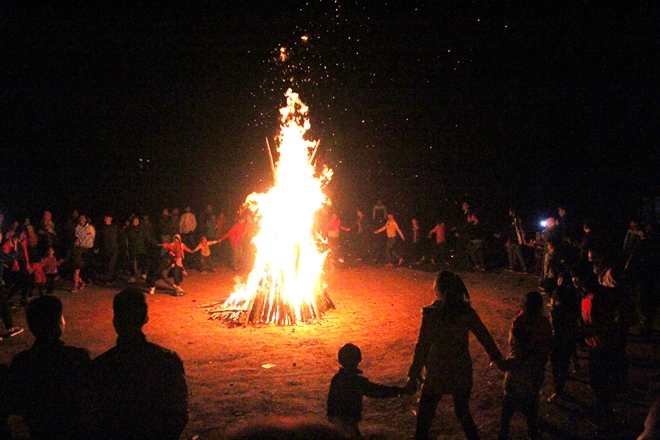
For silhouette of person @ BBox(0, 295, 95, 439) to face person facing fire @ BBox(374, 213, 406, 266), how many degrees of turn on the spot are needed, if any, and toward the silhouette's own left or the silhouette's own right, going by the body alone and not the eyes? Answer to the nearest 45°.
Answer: approximately 45° to the silhouette's own right

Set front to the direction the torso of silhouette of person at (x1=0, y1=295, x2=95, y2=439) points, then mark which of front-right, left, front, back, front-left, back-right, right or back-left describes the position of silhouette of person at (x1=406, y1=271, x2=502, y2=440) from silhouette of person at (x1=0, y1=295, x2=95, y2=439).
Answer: right

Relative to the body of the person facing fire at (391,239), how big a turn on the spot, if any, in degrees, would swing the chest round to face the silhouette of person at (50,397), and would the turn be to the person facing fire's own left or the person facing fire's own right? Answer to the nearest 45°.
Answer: approximately 45° to the person facing fire's own left

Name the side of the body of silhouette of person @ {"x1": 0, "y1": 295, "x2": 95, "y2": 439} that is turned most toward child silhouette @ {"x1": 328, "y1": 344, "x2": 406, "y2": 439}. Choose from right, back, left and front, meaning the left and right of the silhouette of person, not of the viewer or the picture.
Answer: right

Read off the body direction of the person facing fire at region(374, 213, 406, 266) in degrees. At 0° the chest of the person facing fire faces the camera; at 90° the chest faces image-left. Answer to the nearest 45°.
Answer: approximately 45°

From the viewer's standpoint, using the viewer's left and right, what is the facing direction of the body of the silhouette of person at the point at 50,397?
facing away from the viewer

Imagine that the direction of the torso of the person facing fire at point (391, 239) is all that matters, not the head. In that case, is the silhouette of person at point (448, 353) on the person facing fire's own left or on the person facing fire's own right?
on the person facing fire's own left

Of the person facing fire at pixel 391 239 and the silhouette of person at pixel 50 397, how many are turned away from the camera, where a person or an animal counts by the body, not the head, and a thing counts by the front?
1

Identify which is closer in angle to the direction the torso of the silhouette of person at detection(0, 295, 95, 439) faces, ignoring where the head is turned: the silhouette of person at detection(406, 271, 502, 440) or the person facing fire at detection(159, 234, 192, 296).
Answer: the person facing fire

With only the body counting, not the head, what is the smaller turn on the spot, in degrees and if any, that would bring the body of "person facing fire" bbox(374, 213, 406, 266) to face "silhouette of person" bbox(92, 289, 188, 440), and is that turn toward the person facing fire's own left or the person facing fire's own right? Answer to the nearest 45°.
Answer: approximately 45° to the person facing fire's own left

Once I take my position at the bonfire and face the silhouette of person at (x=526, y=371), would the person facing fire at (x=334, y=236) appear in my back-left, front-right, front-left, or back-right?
back-left

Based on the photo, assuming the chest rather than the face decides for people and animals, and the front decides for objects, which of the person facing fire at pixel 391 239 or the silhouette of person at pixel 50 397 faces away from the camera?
the silhouette of person

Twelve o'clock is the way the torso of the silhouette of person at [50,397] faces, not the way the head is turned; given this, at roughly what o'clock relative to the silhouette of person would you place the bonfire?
The bonfire is roughly at 1 o'clock from the silhouette of person.
